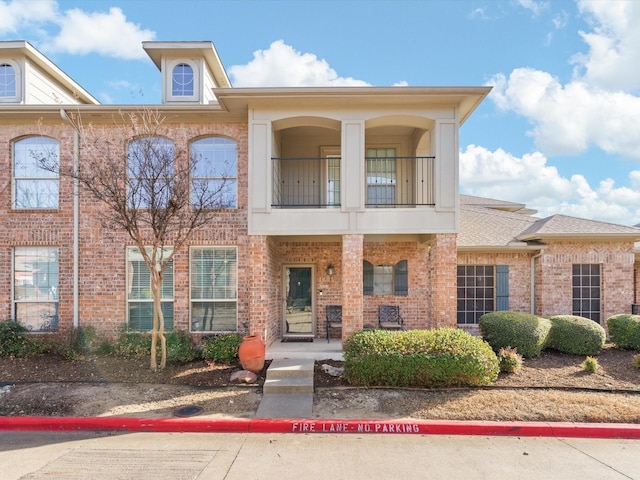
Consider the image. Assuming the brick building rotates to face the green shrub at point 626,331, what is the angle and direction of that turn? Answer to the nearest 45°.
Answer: approximately 90° to its left

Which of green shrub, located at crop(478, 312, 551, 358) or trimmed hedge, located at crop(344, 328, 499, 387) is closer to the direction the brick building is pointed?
the trimmed hedge

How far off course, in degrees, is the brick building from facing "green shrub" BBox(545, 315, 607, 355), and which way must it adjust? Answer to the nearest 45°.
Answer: approximately 90° to its left

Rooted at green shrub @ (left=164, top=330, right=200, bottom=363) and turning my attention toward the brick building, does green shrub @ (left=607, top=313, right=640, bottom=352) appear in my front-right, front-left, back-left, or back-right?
front-right

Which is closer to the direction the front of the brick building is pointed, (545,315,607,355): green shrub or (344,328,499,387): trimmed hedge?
the trimmed hedge
